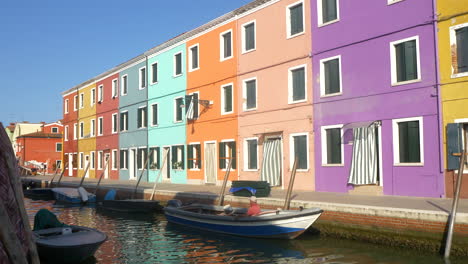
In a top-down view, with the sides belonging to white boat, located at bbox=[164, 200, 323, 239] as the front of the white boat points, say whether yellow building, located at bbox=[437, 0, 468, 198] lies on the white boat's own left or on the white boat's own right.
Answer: on the white boat's own left

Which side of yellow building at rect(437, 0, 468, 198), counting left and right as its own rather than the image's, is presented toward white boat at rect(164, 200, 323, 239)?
front

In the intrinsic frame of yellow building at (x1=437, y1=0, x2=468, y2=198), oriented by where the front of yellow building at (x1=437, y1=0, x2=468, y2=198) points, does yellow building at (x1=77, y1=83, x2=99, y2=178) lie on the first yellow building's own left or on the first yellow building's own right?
on the first yellow building's own right

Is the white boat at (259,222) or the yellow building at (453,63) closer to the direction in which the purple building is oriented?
the white boat

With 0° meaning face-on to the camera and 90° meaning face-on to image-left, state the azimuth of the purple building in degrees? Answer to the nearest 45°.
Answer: approximately 45°

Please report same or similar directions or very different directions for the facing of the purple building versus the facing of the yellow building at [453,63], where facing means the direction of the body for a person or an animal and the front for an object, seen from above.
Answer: same or similar directions

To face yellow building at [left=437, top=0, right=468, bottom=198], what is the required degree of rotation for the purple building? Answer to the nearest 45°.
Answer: approximately 90° to its left

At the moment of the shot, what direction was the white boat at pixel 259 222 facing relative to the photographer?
facing the viewer and to the right of the viewer

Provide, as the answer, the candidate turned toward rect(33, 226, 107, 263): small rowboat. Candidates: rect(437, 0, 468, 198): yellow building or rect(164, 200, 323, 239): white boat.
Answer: the yellow building

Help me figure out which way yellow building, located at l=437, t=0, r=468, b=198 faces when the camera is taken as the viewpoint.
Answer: facing the viewer and to the left of the viewer

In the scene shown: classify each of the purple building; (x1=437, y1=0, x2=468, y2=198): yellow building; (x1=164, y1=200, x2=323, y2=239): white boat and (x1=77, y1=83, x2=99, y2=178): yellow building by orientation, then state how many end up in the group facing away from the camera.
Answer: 0

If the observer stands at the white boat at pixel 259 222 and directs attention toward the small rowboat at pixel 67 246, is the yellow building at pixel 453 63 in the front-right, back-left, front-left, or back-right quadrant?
back-left

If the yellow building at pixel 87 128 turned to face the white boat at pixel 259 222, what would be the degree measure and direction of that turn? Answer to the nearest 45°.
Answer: approximately 45° to its left

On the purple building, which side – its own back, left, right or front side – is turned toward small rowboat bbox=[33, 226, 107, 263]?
front

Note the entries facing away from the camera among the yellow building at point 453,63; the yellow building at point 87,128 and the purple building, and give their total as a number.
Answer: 0

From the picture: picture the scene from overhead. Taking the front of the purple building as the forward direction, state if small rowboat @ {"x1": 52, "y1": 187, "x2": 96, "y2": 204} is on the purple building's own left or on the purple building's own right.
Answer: on the purple building's own right

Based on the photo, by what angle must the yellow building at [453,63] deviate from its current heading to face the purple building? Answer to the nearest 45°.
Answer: approximately 90° to its right

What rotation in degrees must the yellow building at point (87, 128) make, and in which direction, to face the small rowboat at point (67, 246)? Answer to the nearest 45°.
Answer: approximately 45° to its left

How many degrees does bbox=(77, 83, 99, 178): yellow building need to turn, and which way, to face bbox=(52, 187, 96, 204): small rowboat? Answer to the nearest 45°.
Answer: approximately 45° to its left
